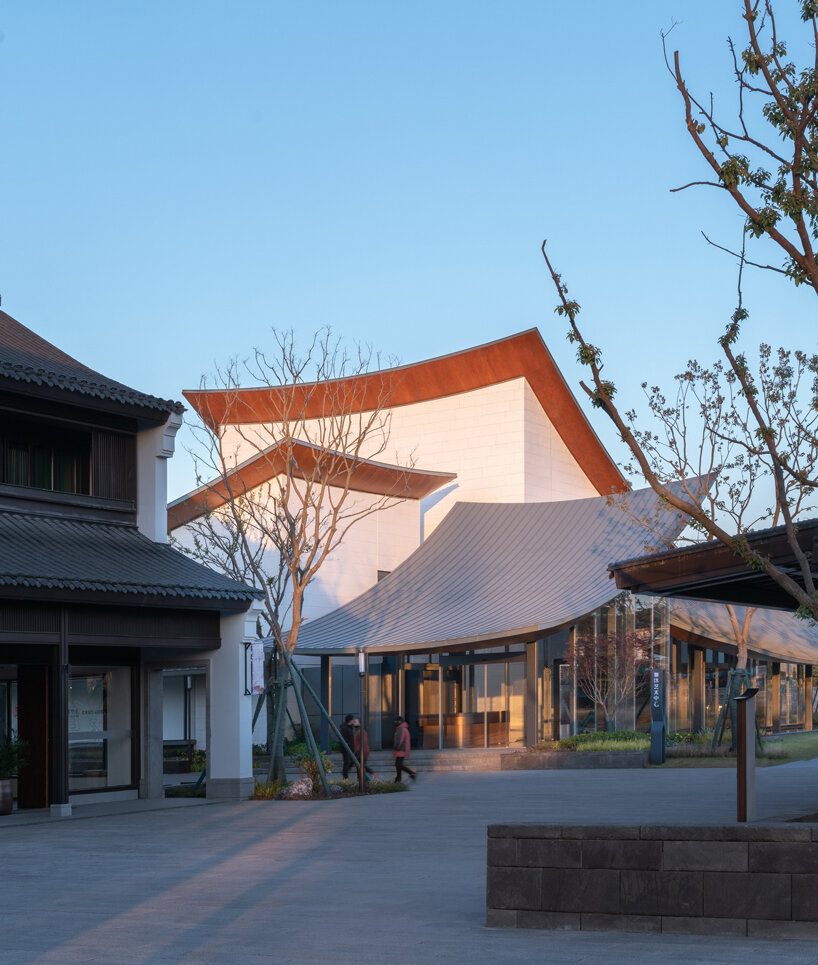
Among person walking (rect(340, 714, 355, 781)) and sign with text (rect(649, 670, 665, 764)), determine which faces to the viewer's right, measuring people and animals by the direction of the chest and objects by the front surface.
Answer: the person walking

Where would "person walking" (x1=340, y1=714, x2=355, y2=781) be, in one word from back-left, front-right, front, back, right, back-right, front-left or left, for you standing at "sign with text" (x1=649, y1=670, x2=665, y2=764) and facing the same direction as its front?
front-right

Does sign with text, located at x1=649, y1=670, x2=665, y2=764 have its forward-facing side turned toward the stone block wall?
yes

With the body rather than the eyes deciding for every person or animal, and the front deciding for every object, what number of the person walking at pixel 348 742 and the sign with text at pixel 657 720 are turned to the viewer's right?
1

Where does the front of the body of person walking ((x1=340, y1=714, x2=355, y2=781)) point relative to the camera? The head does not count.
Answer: to the viewer's right

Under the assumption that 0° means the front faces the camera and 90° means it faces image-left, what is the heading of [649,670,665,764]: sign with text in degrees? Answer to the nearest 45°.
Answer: approximately 0°

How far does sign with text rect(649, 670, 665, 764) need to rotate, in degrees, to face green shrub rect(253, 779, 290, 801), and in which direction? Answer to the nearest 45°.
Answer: approximately 45° to its right

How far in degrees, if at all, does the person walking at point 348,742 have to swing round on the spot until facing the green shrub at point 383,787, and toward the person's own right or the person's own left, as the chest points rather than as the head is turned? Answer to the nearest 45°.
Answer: approximately 90° to the person's own right

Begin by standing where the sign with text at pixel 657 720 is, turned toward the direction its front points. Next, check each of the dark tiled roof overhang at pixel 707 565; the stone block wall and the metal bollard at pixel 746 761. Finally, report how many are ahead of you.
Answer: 3
